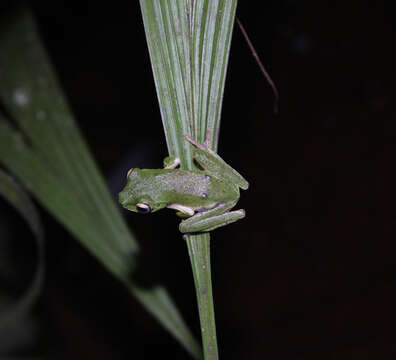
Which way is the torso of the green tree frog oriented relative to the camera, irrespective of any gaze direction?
to the viewer's left
